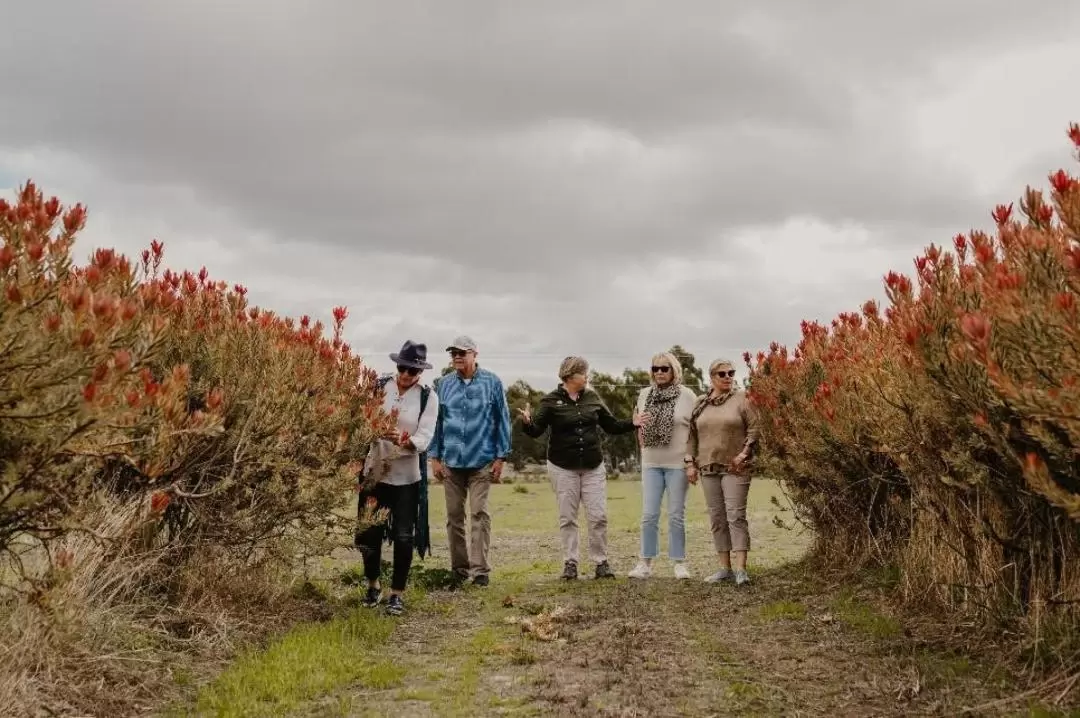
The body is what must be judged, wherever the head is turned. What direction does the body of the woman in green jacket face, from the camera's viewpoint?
toward the camera

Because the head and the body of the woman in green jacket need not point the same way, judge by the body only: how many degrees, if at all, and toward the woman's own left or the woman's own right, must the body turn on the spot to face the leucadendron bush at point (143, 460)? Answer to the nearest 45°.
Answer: approximately 45° to the woman's own right

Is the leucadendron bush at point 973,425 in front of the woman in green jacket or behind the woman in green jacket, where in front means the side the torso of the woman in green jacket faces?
in front

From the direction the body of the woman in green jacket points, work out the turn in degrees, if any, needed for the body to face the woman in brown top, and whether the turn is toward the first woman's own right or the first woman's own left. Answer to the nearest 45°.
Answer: approximately 45° to the first woman's own left

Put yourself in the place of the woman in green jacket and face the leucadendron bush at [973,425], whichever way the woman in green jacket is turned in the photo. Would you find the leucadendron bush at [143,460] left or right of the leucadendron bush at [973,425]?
right

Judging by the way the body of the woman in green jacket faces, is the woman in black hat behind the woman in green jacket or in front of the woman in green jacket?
in front
